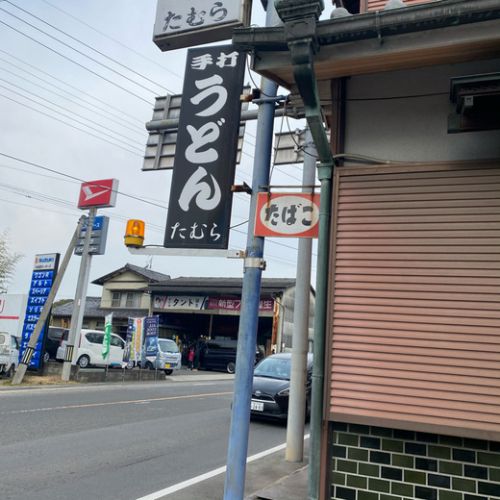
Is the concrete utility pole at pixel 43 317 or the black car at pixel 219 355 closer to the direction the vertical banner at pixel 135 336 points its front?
the concrete utility pole

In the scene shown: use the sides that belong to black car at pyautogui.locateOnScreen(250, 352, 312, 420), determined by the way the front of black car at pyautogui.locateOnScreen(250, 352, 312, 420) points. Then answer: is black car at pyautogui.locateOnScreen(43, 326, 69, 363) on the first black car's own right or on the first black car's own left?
on the first black car's own right

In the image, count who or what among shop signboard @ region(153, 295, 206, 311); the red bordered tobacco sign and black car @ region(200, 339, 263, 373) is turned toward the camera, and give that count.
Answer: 2

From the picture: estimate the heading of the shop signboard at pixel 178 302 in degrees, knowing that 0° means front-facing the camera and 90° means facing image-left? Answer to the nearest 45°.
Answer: approximately 0°

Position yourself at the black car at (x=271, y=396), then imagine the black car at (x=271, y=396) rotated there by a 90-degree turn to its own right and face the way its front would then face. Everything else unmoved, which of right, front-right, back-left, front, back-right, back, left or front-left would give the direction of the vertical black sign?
back-left

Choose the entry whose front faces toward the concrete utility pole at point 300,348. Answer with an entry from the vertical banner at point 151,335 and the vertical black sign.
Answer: the vertical banner

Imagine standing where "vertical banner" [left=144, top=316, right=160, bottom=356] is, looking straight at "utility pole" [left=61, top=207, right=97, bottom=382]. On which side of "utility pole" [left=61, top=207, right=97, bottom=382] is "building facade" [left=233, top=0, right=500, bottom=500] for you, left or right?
left

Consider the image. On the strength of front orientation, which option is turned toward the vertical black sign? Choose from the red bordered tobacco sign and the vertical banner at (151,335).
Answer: the vertical banner

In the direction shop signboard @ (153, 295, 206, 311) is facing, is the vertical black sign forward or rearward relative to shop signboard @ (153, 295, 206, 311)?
forward

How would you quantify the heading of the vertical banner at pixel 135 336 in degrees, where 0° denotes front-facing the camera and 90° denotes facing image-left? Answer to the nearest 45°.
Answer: approximately 0°

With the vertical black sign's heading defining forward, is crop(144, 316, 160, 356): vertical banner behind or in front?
behind

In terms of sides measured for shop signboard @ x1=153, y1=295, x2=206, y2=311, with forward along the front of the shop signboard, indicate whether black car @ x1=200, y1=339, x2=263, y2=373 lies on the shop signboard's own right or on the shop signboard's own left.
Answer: on the shop signboard's own left

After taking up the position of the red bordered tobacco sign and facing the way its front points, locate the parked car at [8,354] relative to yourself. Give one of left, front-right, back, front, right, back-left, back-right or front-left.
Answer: back-right
